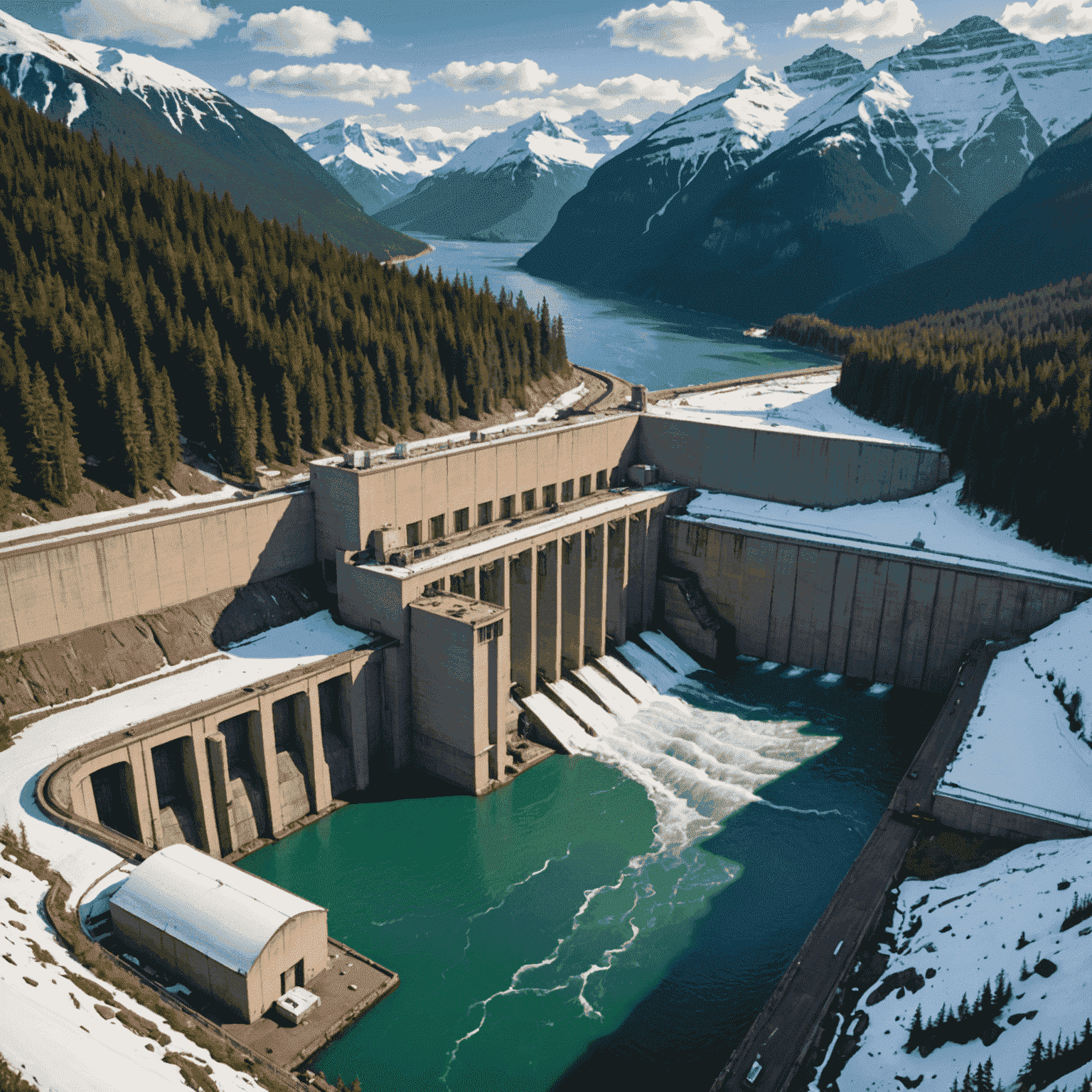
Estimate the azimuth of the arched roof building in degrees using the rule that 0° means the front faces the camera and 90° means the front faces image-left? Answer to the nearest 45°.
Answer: approximately 315°
